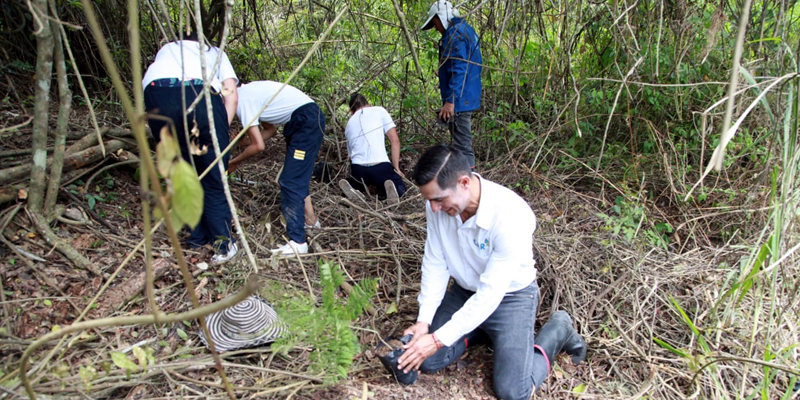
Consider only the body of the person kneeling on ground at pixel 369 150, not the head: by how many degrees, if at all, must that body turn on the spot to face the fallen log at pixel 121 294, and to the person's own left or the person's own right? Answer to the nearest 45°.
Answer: approximately 135° to the person's own left

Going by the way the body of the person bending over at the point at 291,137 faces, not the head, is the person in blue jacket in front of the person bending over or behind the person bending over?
behind

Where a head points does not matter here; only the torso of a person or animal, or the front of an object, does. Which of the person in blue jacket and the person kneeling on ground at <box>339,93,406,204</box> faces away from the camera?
the person kneeling on ground

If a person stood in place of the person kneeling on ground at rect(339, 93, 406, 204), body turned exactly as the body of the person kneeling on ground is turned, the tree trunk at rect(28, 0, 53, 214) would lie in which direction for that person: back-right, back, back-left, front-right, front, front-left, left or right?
back-left

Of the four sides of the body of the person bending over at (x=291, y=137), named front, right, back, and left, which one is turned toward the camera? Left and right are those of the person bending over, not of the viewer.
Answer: left

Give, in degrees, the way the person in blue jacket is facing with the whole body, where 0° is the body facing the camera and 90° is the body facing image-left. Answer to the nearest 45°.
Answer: approximately 90°

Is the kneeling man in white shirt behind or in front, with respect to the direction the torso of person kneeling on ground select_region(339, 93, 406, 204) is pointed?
behind

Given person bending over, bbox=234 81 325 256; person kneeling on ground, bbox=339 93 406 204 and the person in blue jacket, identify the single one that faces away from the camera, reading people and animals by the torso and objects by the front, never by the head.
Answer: person kneeling on ground, bbox=339 93 406 204

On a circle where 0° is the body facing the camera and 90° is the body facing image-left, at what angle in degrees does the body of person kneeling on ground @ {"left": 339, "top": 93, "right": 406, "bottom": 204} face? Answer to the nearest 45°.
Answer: approximately 180°

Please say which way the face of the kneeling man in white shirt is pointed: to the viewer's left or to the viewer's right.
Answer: to the viewer's left

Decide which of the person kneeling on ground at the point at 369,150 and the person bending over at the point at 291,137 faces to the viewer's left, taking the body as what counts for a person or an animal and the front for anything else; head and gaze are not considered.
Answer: the person bending over at the point at 291,137

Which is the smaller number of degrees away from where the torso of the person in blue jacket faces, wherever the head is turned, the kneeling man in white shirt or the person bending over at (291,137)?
the person bending over
